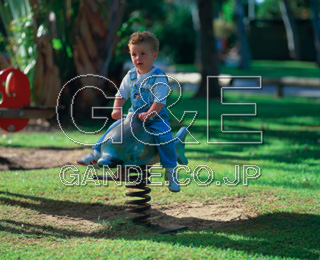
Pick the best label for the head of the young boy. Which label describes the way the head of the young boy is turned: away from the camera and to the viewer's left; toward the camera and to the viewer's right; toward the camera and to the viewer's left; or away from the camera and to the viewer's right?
toward the camera and to the viewer's left

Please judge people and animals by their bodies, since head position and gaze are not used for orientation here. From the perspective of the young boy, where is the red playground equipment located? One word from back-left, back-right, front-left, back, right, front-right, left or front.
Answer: right

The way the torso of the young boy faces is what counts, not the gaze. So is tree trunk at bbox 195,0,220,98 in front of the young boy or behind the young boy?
behind
